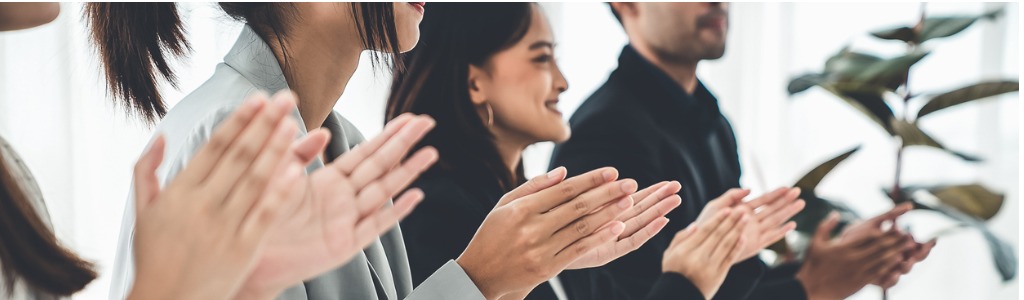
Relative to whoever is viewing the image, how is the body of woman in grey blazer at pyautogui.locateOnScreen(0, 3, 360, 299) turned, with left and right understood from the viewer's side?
facing to the right of the viewer

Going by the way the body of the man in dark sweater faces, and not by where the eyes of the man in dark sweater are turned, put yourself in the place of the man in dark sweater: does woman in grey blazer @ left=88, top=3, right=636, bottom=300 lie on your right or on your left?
on your right

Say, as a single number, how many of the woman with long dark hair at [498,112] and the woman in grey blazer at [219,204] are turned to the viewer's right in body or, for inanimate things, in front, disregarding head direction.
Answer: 2

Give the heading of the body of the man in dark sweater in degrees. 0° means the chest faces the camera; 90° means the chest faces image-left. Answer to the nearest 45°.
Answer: approximately 315°

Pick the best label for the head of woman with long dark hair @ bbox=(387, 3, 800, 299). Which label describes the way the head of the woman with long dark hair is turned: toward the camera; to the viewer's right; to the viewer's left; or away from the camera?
to the viewer's right

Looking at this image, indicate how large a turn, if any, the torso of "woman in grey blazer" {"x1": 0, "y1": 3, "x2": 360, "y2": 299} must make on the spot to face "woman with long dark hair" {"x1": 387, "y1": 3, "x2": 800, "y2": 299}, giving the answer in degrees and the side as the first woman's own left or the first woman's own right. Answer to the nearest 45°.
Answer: approximately 45° to the first woman's own left

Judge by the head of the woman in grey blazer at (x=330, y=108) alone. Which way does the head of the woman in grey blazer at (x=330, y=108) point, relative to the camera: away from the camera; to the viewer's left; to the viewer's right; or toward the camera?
to the viewer's right

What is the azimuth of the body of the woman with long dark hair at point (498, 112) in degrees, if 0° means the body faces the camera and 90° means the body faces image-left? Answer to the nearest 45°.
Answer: approximately 270°

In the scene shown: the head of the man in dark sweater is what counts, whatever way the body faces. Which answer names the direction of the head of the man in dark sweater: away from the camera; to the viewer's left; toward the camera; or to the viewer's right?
to the viewer's right
